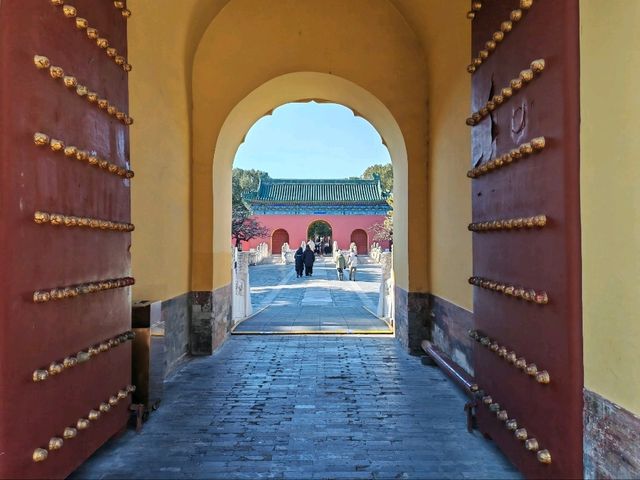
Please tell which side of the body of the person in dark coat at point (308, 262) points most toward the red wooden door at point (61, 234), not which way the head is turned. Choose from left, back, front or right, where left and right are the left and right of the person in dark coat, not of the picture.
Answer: back

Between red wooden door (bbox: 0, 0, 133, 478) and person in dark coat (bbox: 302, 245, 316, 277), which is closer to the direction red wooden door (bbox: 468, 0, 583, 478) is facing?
the red wooden door

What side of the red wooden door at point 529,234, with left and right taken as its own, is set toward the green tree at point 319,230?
right

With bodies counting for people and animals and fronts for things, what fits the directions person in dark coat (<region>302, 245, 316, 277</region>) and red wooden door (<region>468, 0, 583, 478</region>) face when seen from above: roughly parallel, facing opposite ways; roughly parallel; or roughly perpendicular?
roughly perpendicular

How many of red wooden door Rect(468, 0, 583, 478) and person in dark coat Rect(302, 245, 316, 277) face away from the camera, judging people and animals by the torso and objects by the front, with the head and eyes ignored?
1

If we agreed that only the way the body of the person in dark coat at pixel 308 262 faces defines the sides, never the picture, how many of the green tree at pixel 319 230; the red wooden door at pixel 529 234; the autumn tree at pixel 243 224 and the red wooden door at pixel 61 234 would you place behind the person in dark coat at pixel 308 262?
2

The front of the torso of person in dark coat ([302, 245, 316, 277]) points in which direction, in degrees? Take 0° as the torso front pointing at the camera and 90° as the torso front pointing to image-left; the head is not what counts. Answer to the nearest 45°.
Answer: approximately 180°

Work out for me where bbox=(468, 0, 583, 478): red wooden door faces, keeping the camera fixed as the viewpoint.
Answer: facing the viewer and to the left of the viewer

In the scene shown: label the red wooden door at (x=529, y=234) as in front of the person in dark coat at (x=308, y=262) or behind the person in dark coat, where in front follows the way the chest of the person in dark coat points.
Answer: behind

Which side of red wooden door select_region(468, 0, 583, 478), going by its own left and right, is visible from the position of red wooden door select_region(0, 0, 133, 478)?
front

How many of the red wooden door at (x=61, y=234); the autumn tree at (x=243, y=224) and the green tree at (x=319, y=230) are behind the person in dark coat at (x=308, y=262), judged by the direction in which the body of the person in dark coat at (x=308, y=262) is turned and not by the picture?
1

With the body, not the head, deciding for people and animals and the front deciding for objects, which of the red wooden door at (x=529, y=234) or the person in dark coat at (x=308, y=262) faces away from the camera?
the person in dark coat

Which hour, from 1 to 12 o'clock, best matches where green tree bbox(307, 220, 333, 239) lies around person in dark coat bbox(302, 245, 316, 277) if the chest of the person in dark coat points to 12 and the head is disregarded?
The green tree is roughly at 12 o'clock from the person in dark coat.

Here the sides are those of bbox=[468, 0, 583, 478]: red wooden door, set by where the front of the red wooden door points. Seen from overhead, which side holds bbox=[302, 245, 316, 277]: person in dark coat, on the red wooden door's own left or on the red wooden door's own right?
on the red wooden door's own right

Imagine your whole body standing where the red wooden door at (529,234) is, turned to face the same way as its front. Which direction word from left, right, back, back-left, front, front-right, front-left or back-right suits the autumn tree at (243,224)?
right
